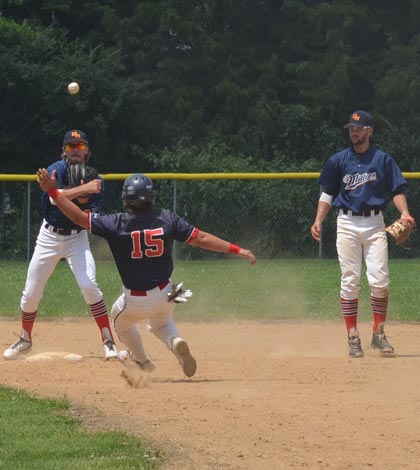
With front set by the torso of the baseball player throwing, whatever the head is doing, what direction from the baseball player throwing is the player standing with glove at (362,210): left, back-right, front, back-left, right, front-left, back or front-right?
left

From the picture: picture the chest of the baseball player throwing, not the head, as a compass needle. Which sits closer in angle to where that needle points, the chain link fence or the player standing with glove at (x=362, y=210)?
the player standing with glove

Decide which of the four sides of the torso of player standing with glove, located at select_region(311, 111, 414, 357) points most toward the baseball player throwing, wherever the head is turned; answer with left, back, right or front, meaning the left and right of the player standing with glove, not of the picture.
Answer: right

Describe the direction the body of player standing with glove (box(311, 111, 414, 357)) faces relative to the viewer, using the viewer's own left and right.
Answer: facing the viewer

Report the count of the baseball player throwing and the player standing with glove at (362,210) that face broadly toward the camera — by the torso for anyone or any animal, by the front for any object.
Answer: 2

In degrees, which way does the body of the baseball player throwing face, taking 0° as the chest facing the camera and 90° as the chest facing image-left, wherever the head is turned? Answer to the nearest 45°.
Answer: approximately 0°

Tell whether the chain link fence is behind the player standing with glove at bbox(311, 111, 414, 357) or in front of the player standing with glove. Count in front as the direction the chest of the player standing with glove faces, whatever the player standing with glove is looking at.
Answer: behind

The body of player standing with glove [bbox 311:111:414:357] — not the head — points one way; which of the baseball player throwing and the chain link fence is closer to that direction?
the baseball player throwing
